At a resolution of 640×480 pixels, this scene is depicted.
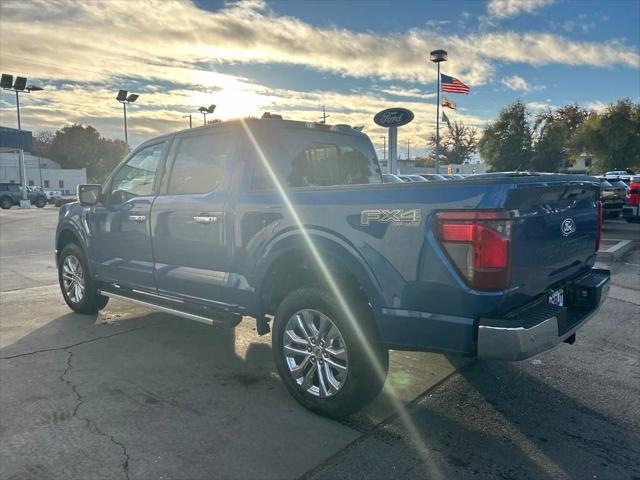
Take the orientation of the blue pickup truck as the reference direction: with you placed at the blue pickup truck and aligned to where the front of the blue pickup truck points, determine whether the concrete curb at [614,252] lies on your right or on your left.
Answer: on your right

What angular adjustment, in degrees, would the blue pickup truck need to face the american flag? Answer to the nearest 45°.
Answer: approximately 45° to its right

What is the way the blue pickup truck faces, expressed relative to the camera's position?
facing away from the viewer and to the left of the viewer

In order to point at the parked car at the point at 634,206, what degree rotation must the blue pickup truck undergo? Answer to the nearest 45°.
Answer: approximately 90° to its right

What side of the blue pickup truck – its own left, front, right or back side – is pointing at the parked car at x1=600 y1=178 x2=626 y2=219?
right
